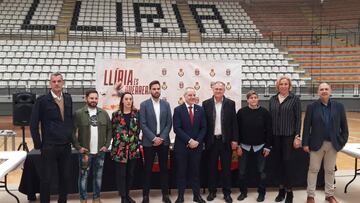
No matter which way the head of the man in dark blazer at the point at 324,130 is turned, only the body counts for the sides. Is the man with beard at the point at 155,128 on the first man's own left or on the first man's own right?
on the first man's own right

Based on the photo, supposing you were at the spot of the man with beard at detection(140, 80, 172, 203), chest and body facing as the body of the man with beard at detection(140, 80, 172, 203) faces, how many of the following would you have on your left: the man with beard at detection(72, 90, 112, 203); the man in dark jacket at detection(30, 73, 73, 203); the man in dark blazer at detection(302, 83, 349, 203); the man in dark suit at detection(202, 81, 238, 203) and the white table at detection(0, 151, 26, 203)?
2

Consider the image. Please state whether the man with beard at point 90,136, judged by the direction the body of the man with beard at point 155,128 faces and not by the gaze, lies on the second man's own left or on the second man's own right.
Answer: on the second man's own right

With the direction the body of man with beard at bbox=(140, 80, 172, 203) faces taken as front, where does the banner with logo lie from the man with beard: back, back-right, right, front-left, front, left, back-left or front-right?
back

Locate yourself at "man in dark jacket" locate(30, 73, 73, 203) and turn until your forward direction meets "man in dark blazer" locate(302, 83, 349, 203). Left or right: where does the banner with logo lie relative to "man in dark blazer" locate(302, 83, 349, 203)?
left

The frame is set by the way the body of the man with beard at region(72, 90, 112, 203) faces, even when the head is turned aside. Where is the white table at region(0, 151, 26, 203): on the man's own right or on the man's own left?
on the man's own right

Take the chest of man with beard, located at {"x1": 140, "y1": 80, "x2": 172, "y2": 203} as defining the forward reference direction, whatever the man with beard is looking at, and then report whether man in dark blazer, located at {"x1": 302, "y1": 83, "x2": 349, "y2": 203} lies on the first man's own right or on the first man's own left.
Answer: on the first man's own left

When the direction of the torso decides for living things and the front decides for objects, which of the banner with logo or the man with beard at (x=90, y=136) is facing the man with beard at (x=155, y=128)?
the banner with logo
